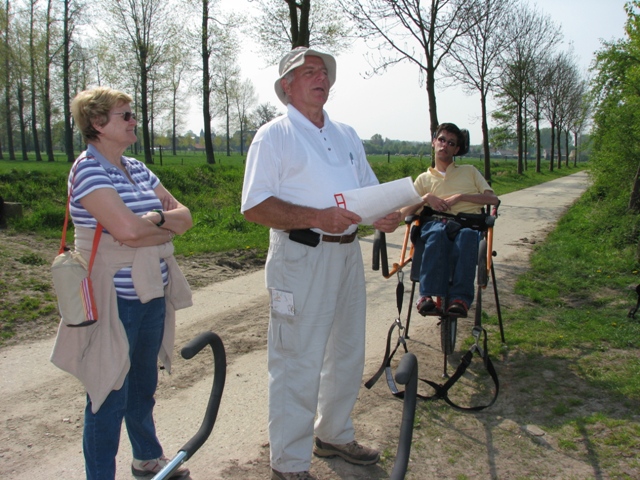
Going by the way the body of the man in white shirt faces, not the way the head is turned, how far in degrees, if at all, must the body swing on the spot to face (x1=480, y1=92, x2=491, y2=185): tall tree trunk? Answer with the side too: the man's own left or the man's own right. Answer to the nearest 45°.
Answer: approximately 135° to the man's own left

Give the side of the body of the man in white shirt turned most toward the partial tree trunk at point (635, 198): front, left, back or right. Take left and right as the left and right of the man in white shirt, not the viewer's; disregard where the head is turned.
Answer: left

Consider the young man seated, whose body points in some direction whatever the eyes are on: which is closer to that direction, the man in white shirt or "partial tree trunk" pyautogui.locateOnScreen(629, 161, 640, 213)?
the man in white shirt

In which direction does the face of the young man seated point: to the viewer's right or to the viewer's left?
to the viewer's left

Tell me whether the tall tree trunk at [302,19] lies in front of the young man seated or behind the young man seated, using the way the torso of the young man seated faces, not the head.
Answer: behind

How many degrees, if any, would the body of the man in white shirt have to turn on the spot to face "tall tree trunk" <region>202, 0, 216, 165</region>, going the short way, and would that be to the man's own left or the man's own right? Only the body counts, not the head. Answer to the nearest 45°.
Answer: approximately 135° to the man's own left

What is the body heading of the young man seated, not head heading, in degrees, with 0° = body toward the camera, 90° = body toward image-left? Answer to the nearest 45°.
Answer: approximately 0°

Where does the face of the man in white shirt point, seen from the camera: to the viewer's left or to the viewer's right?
to the viewer's right

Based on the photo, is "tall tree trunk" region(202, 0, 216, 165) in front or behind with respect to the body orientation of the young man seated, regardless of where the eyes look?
behind

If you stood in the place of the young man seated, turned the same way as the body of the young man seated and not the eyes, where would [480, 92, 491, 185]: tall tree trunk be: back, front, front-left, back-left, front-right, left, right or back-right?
back
